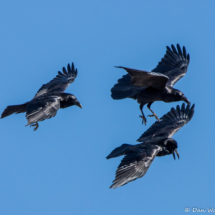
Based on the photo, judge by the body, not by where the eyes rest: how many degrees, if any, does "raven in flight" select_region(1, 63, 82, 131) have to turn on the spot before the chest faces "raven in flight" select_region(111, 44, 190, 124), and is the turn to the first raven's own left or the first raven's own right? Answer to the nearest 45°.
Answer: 0° — it already faces it

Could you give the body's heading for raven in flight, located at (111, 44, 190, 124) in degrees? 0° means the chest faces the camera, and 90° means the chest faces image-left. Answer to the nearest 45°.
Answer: approximately 270°

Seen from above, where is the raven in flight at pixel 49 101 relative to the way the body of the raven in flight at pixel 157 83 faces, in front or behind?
behind

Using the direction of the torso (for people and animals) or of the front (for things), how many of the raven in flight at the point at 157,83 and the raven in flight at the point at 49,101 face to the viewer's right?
2

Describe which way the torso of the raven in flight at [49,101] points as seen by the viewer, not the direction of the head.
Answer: to the viewer's right
